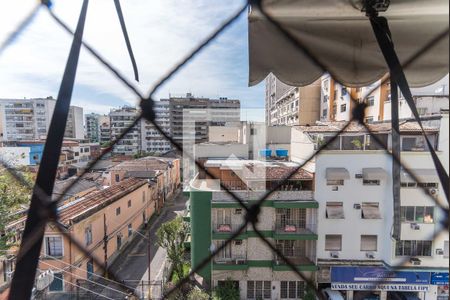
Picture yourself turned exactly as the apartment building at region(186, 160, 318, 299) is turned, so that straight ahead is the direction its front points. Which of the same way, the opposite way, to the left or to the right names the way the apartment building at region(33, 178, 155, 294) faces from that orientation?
to the left

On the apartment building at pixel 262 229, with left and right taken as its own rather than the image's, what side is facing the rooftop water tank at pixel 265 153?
back

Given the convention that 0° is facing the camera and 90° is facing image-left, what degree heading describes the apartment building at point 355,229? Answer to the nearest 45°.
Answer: approximately 0°

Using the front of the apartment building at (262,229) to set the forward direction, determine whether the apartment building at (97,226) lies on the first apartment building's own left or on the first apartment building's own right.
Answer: on the first apartment building's own right

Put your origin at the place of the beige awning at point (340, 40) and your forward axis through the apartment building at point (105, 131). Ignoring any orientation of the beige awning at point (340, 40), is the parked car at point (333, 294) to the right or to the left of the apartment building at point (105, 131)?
right

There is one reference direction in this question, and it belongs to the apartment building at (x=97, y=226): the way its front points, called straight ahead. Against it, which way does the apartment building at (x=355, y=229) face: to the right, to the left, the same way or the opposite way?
to the right

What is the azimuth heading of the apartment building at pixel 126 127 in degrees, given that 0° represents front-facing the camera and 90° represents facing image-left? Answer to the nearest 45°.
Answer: approximately 0°

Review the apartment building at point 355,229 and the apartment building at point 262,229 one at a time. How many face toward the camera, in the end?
2

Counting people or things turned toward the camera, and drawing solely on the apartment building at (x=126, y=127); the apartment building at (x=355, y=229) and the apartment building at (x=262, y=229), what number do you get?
3

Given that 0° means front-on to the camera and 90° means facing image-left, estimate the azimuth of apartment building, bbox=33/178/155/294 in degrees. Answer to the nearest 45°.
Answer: approximately 315°

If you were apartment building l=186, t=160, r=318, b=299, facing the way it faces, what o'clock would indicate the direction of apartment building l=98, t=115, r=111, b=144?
apartment building l=98, t=115, r=111, b=144 is roughly at 4 o'clock from apartment building l=186, t=160, r=318, b=299.
